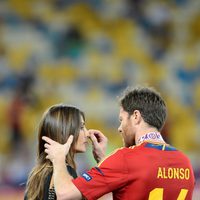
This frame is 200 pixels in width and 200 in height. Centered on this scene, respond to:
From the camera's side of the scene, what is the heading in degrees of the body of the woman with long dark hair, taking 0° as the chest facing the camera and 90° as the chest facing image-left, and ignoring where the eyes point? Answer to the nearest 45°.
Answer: approximately 270°

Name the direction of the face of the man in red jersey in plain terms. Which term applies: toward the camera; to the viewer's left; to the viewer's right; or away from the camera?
to the viewer's left

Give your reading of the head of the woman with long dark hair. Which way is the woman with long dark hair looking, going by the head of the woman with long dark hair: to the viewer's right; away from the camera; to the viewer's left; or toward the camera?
to the viewer's right

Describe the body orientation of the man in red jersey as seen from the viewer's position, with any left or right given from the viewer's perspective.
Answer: facing away from the viewer and to the left of the viewer

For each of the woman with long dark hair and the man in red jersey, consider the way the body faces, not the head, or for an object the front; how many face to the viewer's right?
1
